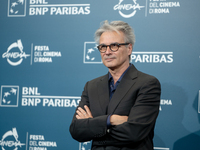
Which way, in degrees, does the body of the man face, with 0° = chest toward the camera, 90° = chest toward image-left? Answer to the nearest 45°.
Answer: approximately 45°
